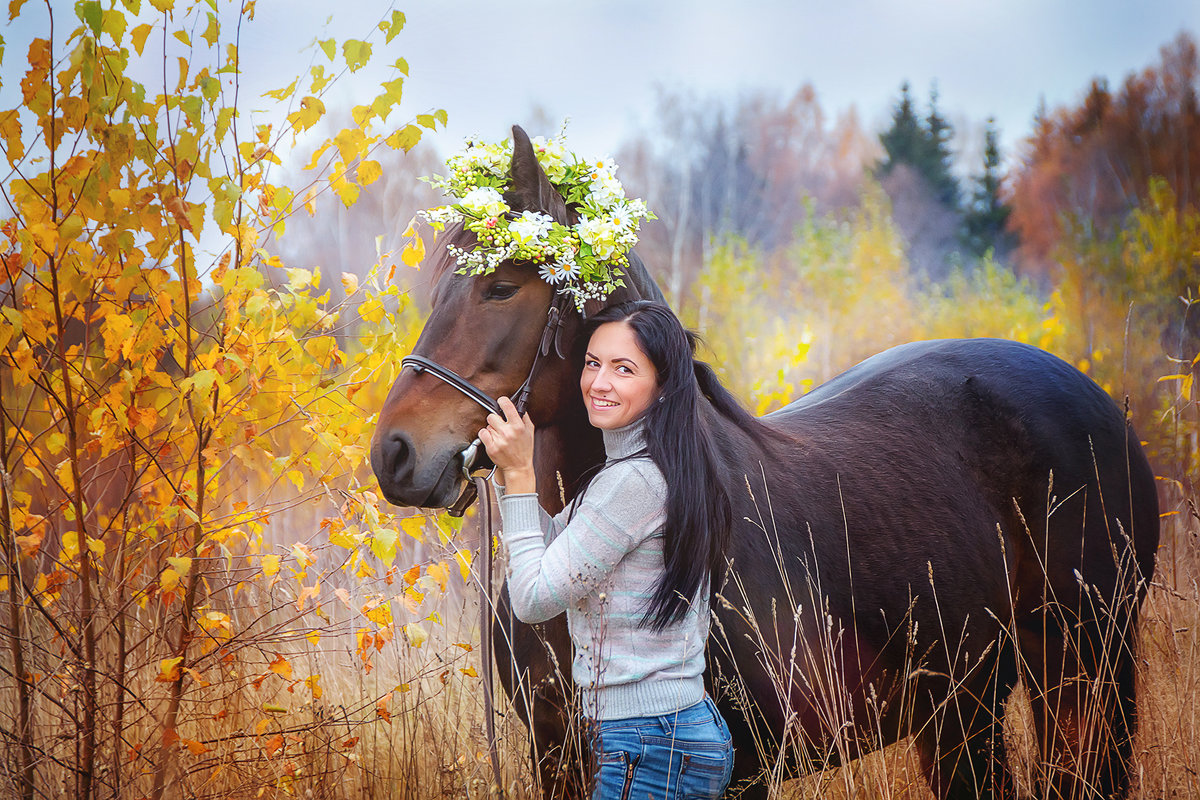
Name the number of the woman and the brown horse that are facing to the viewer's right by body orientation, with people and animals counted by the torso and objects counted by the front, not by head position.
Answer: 0

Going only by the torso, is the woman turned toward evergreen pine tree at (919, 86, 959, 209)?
no

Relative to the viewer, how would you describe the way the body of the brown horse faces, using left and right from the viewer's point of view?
facing the viewer and to the left of the viewer

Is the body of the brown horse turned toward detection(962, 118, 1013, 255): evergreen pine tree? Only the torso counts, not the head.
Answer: no

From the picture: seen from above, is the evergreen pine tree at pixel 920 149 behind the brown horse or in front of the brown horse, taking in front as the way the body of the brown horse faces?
behind

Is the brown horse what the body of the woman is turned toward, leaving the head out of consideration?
no
